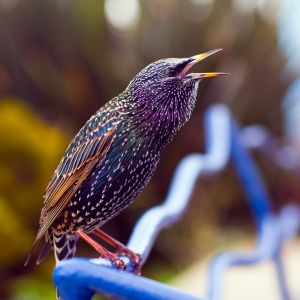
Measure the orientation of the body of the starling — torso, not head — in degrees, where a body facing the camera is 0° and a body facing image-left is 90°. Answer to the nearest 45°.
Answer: approximately 270°
